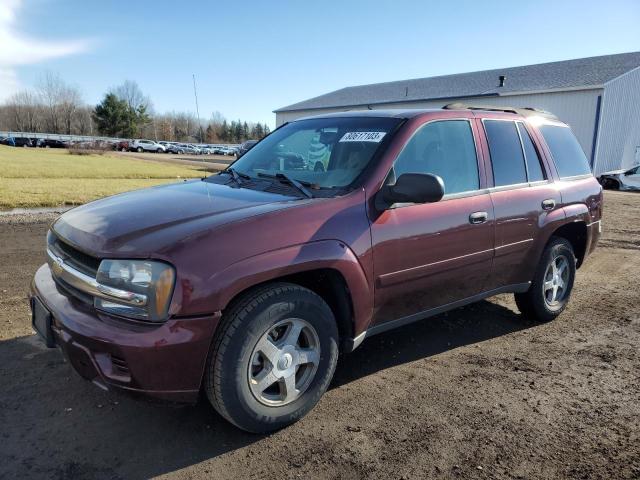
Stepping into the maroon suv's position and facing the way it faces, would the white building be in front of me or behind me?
behind

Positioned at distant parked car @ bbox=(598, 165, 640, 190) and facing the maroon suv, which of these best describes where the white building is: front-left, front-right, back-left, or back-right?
back-right

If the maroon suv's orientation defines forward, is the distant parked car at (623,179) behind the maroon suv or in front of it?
behind
